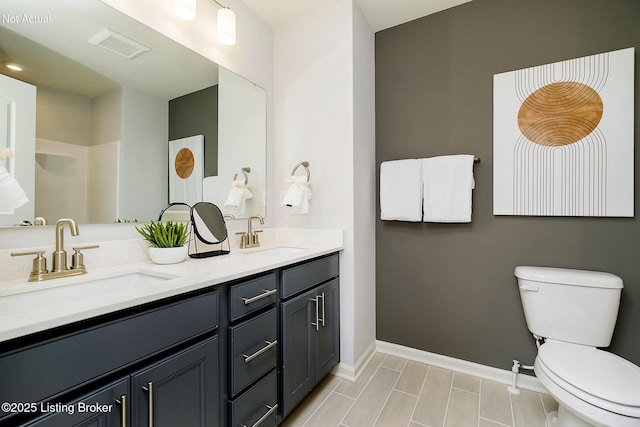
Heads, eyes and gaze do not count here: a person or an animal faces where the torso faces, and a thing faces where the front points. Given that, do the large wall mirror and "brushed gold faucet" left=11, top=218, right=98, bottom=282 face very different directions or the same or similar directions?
same or similar directions

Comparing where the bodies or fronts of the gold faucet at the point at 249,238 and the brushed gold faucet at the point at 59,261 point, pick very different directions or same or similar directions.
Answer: same or similar directions

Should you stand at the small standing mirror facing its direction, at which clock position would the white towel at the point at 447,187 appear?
The white towel is roughly at 11 o'clock from the small standing mirror.

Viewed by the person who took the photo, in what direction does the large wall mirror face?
facing the viewer and to the right of the viewer

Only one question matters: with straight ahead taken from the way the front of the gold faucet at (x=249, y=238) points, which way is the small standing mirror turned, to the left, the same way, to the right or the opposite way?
the same way

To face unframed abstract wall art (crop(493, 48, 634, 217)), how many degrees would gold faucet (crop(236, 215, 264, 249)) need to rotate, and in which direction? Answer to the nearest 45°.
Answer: approximately 45° to its left

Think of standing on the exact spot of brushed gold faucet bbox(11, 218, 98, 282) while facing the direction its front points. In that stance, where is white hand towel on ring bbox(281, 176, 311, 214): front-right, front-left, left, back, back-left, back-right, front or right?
front-left

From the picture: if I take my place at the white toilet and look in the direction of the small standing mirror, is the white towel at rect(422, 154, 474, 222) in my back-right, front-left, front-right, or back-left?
front-right

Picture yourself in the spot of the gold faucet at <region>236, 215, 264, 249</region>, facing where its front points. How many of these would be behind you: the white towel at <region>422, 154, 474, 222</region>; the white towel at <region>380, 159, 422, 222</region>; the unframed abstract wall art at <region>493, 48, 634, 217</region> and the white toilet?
0

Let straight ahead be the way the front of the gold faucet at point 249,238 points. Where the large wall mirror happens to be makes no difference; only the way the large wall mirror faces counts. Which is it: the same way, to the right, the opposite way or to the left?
the same way

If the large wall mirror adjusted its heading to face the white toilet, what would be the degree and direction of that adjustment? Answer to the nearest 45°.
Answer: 0° — it already faces it

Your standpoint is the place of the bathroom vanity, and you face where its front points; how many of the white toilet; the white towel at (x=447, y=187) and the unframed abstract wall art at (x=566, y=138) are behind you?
0

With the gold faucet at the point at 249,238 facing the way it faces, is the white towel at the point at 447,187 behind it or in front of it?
in front

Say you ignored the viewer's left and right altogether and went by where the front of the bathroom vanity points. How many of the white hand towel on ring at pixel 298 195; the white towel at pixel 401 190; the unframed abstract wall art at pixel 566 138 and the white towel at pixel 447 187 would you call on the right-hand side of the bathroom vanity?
0

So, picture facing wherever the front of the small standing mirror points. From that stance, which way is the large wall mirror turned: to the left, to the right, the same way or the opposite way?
the same way
